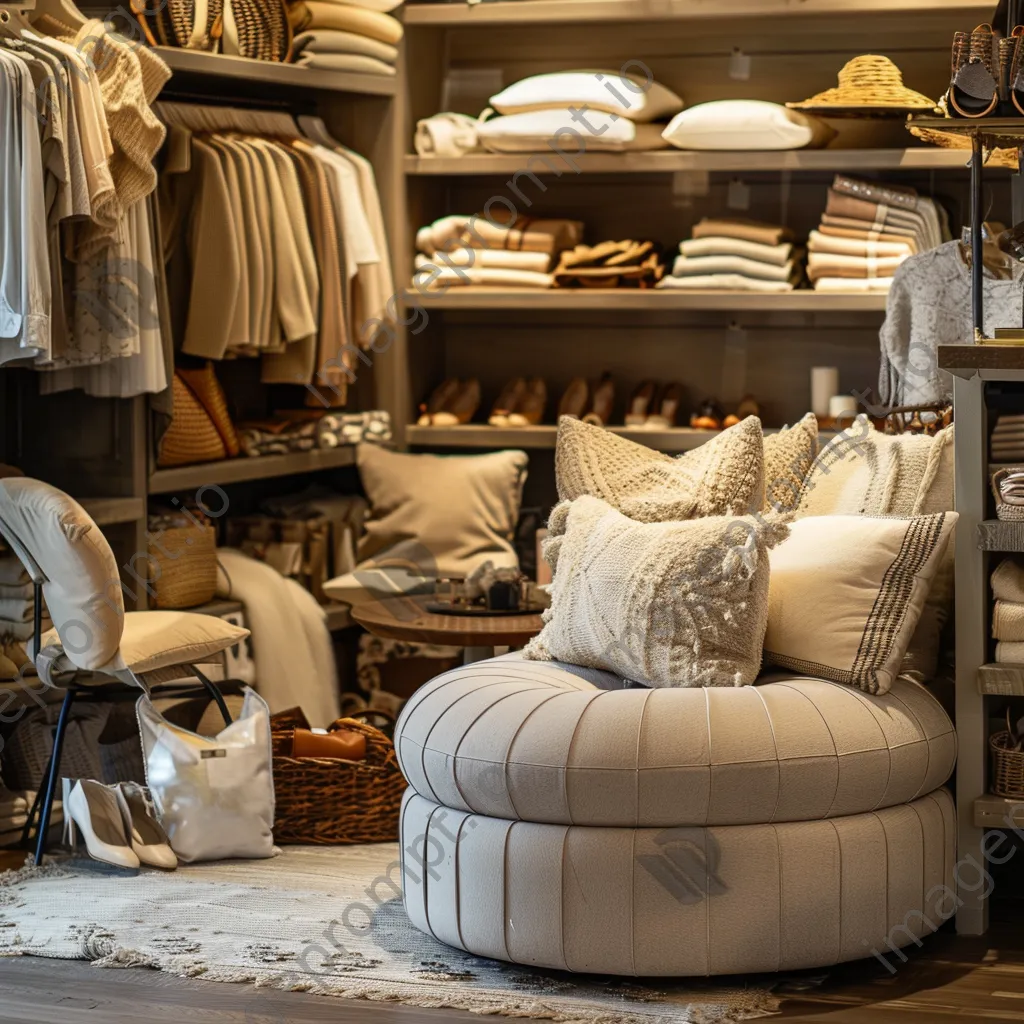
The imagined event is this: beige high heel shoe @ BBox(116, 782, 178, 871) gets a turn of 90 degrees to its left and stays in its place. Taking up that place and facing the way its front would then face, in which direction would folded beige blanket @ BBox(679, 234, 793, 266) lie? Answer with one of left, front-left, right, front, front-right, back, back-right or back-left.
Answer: front

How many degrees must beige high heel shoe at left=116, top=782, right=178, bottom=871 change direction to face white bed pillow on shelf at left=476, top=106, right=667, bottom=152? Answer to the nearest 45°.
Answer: approximately 90° to its left

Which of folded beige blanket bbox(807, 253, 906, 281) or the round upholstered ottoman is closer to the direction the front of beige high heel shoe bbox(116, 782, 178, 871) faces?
the round upholstered ottoman

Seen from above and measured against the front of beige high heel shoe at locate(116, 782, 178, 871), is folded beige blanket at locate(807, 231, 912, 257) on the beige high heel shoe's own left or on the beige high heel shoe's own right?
on the beige high heel shoe's own left

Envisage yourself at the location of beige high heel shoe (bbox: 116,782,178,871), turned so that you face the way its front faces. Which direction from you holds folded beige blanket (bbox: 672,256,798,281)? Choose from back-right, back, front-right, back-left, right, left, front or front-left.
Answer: left

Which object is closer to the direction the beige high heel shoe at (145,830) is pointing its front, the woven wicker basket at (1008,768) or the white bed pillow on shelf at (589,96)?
the woven wicker basket

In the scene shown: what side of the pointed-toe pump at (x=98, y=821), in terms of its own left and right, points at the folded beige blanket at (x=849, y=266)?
left

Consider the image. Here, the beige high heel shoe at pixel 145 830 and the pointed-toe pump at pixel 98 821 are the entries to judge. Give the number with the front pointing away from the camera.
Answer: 0

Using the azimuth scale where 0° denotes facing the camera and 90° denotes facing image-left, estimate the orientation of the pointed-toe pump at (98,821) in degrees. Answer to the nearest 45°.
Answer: approximately 315°

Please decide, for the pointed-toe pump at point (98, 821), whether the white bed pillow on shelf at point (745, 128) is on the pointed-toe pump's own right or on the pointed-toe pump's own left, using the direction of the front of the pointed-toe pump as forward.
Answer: on the pointed-toe pump's own left
